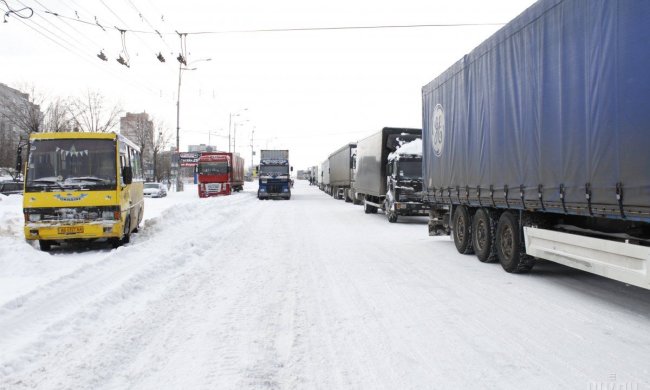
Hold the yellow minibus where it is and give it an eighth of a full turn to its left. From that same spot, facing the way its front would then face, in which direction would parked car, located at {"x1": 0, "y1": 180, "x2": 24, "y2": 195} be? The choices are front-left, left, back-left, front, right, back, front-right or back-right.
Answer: back-left

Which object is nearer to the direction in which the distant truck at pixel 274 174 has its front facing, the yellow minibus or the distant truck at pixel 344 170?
the yellow minibus

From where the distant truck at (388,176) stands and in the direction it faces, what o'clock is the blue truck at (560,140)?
The blue truck is roughly at 1 o'clock from the distant truck.

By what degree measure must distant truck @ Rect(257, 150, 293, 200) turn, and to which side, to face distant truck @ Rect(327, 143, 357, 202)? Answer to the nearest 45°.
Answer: approximately 90° to its left

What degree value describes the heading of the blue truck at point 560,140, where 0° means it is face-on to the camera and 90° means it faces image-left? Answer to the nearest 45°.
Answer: approximately 315°

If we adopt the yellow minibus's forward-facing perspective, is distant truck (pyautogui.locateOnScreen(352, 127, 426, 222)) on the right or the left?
on its left

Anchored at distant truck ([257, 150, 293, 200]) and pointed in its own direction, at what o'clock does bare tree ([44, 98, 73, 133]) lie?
The bare tree is roughly at 4 o'clock from the distant truck.

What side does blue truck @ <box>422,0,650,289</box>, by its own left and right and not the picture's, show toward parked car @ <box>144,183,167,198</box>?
back

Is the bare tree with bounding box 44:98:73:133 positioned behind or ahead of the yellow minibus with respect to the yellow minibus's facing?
behind

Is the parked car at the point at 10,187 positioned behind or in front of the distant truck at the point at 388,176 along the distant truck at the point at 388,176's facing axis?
behind

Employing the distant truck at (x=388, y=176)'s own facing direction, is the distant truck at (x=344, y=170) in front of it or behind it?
behind

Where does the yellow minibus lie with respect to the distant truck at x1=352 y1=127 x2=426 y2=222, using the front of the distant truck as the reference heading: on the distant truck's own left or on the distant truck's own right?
on the distant truck's own right

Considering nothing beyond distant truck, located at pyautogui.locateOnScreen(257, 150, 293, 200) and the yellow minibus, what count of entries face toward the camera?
2

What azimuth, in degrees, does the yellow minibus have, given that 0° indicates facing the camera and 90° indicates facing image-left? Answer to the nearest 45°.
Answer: approximately 0°
